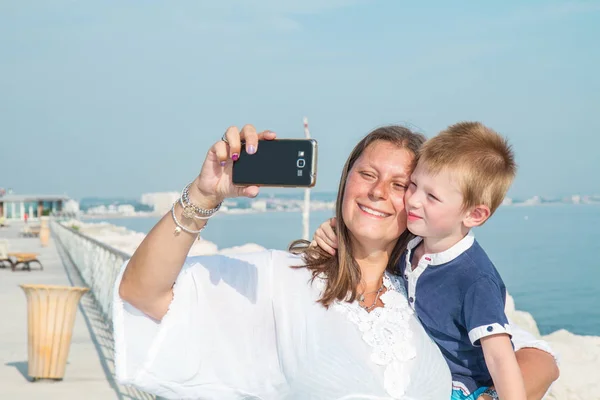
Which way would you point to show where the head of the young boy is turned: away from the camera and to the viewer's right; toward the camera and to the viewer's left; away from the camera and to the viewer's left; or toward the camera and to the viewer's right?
toward the camera and to the viewer's left

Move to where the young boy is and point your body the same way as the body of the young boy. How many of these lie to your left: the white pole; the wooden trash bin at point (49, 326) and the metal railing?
0

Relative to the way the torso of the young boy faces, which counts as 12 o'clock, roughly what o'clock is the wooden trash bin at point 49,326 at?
The wooden trash bin is roughly at 3 o'clock from the young boy.

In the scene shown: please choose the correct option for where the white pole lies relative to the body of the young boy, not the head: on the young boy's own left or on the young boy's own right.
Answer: on the young boy's own right

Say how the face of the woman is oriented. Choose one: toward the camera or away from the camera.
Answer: toward the camera

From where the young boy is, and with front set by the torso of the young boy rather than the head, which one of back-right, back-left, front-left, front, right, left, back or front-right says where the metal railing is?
right

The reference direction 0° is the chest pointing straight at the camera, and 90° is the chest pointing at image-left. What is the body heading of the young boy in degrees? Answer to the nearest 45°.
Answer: approximately 45°
